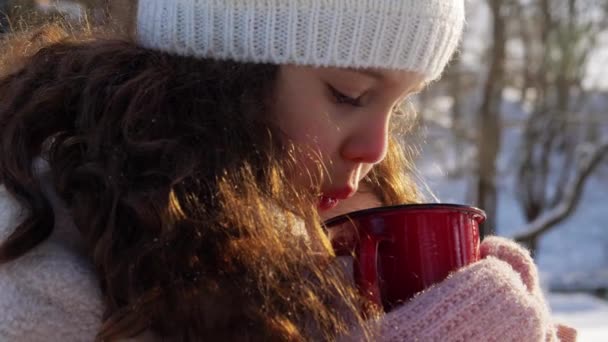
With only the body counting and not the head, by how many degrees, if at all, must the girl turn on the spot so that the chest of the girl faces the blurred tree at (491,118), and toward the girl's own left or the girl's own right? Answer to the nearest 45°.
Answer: approximately 90° to the girl's own left

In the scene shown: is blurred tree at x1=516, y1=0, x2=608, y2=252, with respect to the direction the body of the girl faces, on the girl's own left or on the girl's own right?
on the girl's own left

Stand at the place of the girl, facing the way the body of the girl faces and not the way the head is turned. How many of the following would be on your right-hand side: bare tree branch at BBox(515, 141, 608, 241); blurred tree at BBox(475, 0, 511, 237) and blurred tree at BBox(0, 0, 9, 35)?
0

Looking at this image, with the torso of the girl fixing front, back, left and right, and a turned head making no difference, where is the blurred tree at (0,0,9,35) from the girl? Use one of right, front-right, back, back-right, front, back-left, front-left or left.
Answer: back-left

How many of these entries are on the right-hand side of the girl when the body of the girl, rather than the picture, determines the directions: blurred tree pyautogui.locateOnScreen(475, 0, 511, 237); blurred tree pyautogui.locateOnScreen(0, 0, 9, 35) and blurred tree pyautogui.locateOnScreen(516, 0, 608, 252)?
0

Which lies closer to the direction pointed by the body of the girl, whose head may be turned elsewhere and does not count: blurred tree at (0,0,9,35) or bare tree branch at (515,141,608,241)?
the bare tree branch

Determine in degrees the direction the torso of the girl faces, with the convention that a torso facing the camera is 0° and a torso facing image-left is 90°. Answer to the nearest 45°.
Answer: approximately 270°

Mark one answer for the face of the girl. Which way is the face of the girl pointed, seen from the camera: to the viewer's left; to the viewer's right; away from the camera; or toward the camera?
to the viewer's right

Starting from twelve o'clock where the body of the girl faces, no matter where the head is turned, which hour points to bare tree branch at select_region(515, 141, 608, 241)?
The bare tree branch is roughly at 10 o'clock from the girl.
